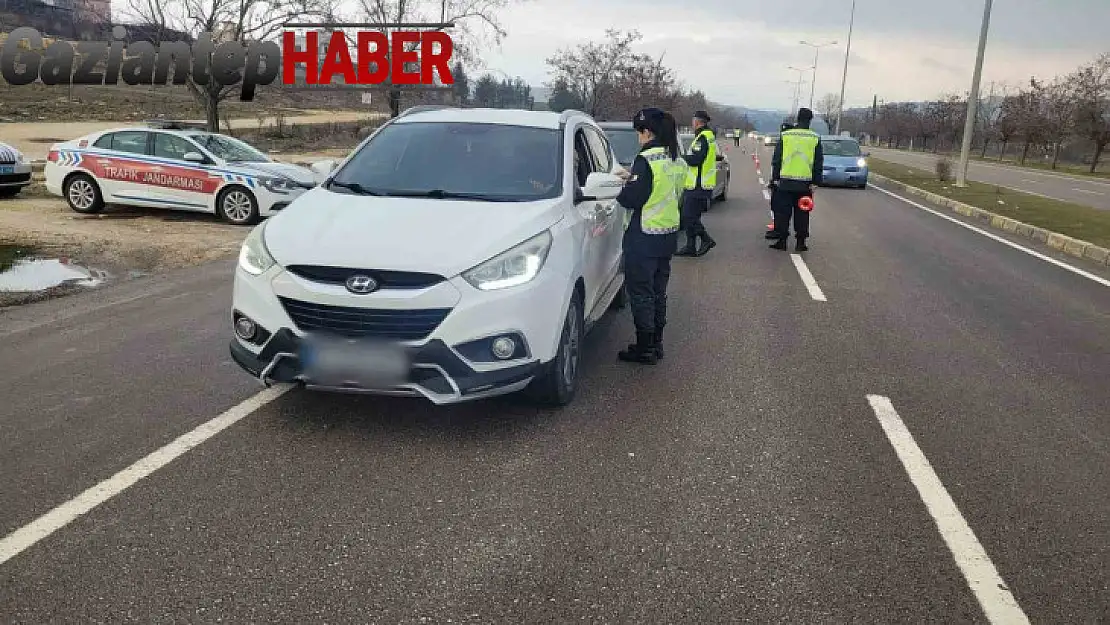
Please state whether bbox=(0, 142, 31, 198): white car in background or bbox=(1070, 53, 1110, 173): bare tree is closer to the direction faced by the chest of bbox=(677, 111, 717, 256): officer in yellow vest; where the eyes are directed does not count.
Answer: the white car in background

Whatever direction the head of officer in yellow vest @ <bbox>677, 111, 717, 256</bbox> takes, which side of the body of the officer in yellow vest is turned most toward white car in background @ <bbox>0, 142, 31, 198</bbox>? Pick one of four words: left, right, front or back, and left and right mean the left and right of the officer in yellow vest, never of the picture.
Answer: front

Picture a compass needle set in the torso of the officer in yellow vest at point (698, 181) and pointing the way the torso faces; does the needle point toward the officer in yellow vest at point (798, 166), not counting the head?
no

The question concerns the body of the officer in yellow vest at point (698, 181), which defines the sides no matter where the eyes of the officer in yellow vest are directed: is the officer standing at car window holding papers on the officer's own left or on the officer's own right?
on the officer's own left

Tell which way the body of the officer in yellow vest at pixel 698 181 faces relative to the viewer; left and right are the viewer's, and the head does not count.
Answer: facing to the left of the viewer

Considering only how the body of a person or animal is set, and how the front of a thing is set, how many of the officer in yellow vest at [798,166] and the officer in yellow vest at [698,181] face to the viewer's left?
1

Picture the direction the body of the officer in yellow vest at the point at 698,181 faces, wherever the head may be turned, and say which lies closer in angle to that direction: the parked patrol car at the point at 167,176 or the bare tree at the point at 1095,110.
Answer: the parked patrol car

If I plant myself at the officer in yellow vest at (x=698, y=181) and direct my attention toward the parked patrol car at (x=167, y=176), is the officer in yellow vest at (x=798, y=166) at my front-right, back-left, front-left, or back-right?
back-right

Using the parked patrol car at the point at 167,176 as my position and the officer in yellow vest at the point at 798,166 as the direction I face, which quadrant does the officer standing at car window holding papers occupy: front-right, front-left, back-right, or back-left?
front-right

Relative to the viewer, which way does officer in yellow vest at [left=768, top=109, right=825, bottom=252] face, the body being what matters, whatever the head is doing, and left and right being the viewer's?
facing away from the viewer

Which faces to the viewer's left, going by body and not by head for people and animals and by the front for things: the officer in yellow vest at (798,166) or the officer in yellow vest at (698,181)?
the officer in yellow vest at (698,181)
